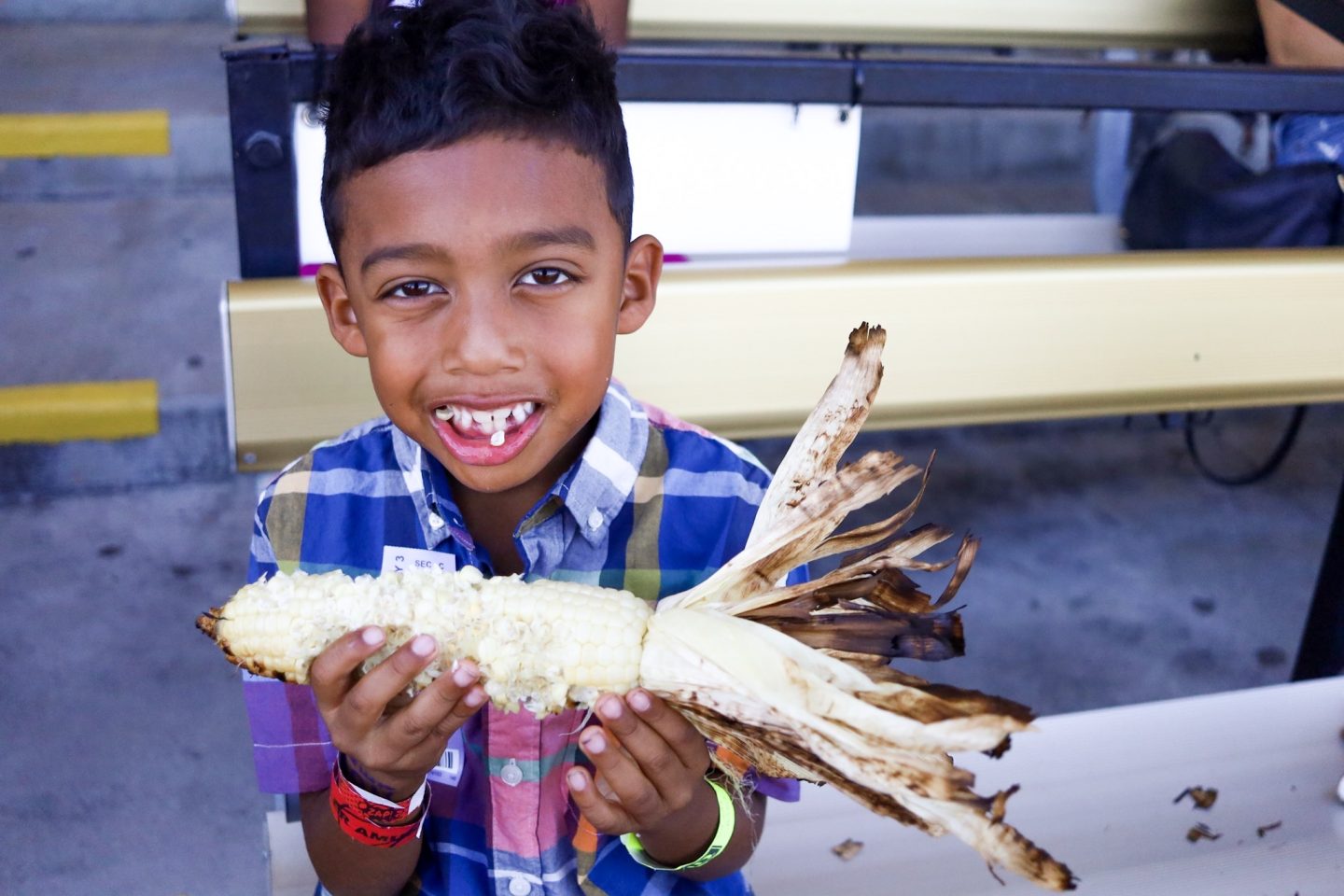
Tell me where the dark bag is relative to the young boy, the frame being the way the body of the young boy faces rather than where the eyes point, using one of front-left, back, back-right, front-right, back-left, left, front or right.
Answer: back-left

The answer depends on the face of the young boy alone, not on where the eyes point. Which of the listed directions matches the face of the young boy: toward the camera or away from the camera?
toward the camera

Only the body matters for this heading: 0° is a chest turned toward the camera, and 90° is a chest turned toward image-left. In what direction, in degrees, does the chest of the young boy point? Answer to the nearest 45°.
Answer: approximately 0°
